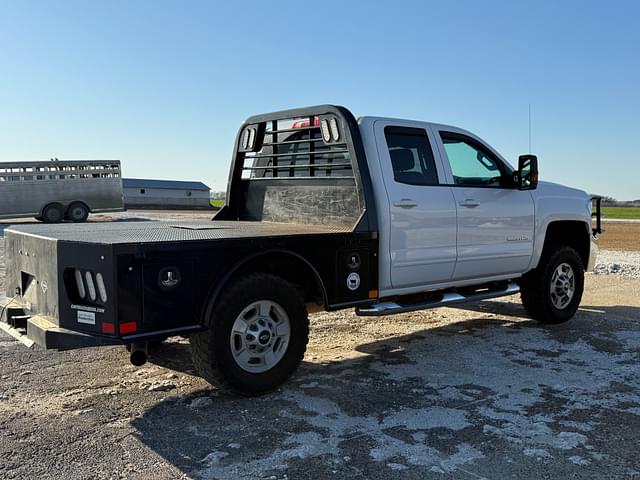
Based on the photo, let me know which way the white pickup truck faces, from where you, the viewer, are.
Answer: facing away from the viewer and to the right of the viewer
